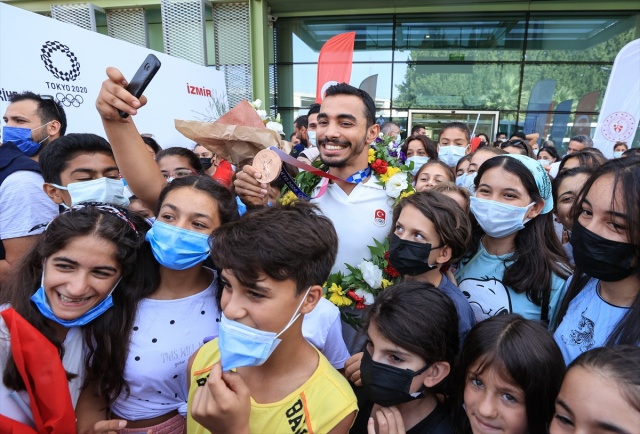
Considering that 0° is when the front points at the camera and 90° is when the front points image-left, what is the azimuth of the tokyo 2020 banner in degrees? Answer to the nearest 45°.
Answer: approximately 315°

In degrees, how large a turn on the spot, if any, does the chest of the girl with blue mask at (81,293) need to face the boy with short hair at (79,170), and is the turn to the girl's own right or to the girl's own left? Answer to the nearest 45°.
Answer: approximately 180°

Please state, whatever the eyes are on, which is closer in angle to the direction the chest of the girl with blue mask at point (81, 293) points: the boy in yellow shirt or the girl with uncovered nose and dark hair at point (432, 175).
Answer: the boy in yellow shirt

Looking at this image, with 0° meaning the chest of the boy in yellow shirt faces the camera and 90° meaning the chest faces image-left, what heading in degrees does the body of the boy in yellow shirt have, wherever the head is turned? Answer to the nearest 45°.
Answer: approximately 45°

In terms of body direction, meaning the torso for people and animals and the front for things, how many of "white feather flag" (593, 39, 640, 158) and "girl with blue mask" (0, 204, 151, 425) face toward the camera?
2

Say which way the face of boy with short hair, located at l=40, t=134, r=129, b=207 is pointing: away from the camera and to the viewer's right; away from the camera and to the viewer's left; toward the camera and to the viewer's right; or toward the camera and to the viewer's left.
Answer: toward the camera and to the viewer's right

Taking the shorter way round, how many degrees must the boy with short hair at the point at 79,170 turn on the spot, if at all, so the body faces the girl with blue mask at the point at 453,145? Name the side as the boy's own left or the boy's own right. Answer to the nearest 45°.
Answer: approximately 45° to the boy's own left

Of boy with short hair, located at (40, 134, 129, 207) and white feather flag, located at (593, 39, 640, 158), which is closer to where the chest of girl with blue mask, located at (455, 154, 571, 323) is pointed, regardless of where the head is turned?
the boy with short hair
